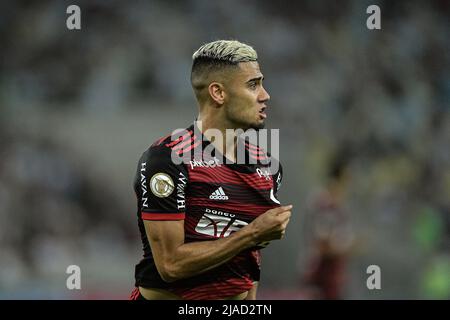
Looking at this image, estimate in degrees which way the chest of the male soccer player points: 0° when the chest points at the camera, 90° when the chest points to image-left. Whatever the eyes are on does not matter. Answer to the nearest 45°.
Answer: approximately 315°
